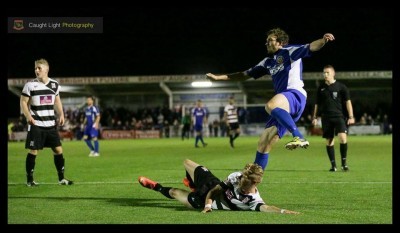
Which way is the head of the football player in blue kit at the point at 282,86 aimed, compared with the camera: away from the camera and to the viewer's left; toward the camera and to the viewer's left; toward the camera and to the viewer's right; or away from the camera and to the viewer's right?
toward the camera and to the viewer's left

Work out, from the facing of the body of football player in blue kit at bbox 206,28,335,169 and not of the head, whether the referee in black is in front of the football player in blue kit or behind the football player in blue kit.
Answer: behind

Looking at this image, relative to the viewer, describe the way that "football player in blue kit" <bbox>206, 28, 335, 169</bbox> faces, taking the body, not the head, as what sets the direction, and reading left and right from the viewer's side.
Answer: facing the viewer and to the left of the viewer
